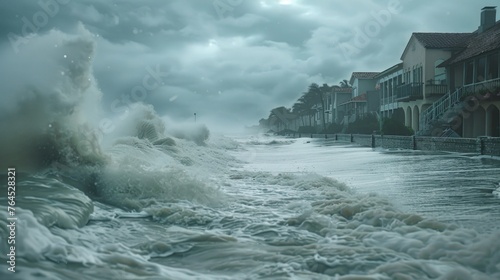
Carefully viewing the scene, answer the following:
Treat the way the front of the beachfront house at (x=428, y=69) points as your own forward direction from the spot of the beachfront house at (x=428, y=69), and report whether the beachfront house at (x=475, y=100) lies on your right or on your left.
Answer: on your left

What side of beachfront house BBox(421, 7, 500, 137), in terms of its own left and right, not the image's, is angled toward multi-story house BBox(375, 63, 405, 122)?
right

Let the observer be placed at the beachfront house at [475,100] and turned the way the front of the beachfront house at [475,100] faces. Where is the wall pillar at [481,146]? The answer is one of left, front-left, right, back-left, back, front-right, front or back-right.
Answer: front-left

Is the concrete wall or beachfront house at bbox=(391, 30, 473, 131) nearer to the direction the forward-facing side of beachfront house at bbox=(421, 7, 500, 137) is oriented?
the concrete wall

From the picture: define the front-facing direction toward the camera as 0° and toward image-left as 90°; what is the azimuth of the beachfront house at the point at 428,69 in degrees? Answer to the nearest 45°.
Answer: approximately 45°

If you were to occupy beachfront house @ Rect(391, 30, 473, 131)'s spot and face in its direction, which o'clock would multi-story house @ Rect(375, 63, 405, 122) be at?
The multi-story house is roughly at 4 o'clock from the beachfront house.
